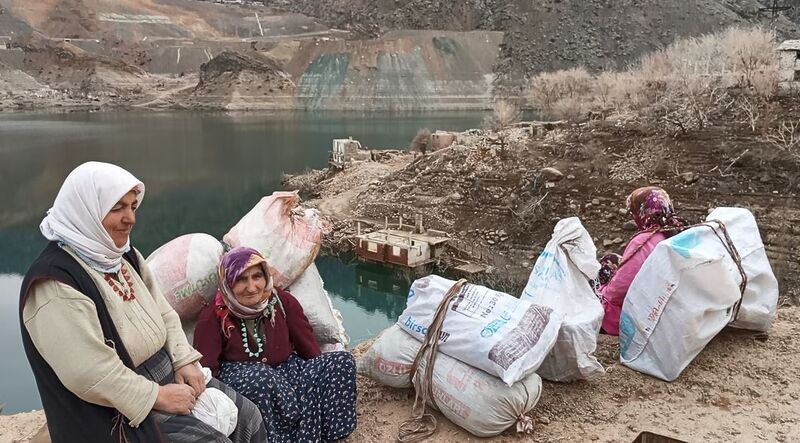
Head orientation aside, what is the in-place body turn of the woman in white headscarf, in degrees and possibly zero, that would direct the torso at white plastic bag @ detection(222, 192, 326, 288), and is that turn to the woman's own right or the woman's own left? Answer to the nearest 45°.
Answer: approximately 90° to the woman's own left

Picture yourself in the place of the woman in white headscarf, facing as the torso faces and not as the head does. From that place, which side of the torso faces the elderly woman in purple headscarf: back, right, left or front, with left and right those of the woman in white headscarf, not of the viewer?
left

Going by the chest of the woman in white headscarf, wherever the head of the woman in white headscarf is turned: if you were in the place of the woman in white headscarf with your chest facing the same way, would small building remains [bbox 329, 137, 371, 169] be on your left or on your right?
on your left

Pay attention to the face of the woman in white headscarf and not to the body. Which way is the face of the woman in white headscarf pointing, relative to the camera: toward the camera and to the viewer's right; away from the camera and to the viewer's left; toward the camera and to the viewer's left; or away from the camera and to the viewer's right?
toward the camera and to the viewer's right

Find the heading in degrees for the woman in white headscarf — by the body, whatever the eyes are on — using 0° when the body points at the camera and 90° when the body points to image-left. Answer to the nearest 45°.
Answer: approximately 315°

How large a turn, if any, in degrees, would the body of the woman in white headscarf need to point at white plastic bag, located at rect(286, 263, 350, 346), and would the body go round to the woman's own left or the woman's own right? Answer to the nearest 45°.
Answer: approximately 90° to the woman's own left
